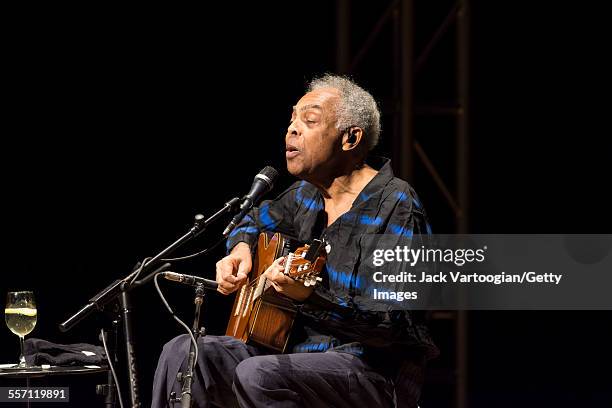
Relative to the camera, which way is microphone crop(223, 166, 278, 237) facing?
to the viewer's right

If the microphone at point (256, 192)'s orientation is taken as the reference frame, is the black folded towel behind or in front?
behind

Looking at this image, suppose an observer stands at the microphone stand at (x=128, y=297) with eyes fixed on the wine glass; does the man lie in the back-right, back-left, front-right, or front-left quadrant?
back-right

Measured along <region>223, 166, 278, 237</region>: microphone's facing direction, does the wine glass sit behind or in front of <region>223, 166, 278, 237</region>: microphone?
behind
